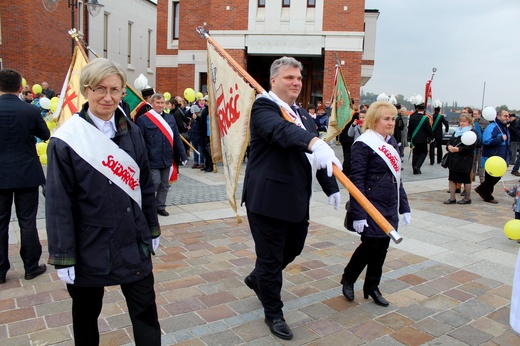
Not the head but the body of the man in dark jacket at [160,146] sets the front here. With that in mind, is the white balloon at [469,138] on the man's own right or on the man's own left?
on the man's own left

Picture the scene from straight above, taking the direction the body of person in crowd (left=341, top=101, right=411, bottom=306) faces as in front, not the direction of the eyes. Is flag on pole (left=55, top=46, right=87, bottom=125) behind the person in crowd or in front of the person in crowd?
behind

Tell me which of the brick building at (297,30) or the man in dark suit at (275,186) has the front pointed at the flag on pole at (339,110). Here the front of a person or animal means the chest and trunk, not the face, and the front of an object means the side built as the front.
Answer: the brick building

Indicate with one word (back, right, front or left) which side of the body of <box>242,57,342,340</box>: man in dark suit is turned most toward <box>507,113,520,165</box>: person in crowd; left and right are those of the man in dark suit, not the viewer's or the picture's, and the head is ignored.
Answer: left

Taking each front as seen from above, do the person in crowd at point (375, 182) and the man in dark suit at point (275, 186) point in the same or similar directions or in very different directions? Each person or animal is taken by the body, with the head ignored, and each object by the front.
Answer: same or similar directions

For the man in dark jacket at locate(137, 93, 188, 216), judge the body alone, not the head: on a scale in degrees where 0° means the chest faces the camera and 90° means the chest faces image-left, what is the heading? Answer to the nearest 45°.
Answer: approximately 315°

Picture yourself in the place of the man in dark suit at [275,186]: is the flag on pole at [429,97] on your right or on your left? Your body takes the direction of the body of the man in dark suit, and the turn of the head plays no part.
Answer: on your left

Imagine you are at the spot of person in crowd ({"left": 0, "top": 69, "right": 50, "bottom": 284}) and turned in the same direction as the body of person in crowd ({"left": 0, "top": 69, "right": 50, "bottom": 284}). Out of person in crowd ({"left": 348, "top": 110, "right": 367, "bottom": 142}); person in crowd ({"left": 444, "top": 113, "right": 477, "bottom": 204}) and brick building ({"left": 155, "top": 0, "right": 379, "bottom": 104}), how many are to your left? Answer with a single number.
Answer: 0

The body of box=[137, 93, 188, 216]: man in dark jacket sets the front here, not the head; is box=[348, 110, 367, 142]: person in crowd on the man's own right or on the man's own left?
on the man's own left

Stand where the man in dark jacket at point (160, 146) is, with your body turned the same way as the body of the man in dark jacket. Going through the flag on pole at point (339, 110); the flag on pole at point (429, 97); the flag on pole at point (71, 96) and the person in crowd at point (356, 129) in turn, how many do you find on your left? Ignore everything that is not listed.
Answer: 3

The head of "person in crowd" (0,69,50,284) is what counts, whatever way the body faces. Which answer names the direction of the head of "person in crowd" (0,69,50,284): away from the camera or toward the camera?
away from the camera

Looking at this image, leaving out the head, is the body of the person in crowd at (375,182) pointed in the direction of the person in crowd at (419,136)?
no

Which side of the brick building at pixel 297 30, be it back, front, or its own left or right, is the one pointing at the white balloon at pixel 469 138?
front

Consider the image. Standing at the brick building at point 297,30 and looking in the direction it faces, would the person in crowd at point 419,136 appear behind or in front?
in front

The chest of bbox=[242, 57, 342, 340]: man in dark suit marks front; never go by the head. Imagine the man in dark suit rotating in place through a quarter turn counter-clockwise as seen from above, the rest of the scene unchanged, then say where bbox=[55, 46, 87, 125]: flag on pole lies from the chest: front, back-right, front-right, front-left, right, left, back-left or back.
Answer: left

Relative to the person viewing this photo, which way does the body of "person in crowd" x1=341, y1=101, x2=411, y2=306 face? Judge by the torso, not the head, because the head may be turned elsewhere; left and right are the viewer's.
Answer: facing the viewer and to the right of the viewer

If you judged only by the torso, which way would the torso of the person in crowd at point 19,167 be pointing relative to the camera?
away from the camera
